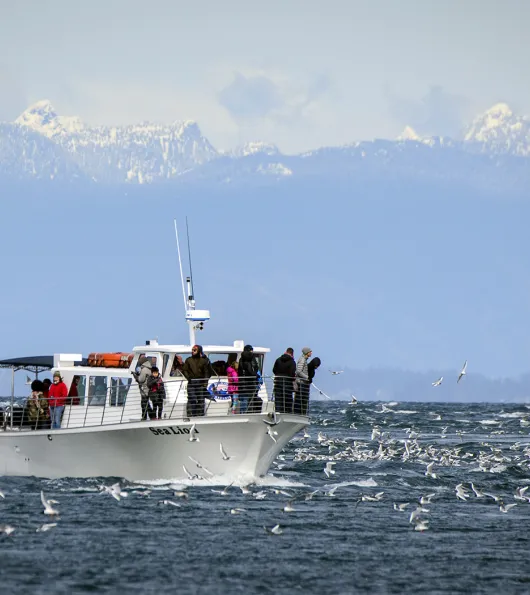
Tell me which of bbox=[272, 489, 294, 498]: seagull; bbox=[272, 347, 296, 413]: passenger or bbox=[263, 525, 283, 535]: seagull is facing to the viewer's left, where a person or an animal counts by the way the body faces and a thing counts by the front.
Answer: bbox=[272, 489, 294, 498]: seagull

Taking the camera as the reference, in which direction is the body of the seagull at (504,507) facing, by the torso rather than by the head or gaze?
to the viewer's left

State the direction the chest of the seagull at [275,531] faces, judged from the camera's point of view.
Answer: to the viewer's right
